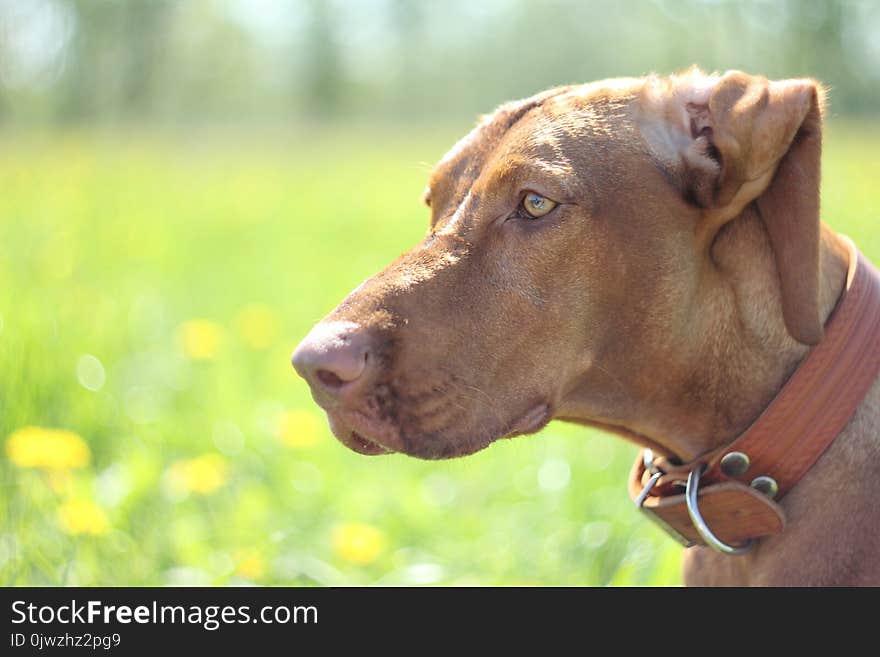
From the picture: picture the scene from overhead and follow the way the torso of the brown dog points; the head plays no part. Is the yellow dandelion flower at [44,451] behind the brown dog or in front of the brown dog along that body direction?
in front

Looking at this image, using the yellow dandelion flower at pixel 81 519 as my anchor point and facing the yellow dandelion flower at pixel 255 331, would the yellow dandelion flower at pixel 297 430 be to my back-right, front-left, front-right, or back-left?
front-right

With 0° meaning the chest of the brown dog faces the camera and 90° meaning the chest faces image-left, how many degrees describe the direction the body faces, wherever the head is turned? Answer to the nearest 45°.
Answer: approximately 90°

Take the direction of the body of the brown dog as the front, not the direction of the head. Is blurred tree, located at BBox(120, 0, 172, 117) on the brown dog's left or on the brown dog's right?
on the brown dog's right

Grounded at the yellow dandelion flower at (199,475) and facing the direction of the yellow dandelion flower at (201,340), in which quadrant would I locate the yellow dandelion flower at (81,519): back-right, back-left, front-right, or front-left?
back-left

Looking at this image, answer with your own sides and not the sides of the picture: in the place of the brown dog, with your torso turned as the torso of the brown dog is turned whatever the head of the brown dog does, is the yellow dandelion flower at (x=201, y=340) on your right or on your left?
on your right
